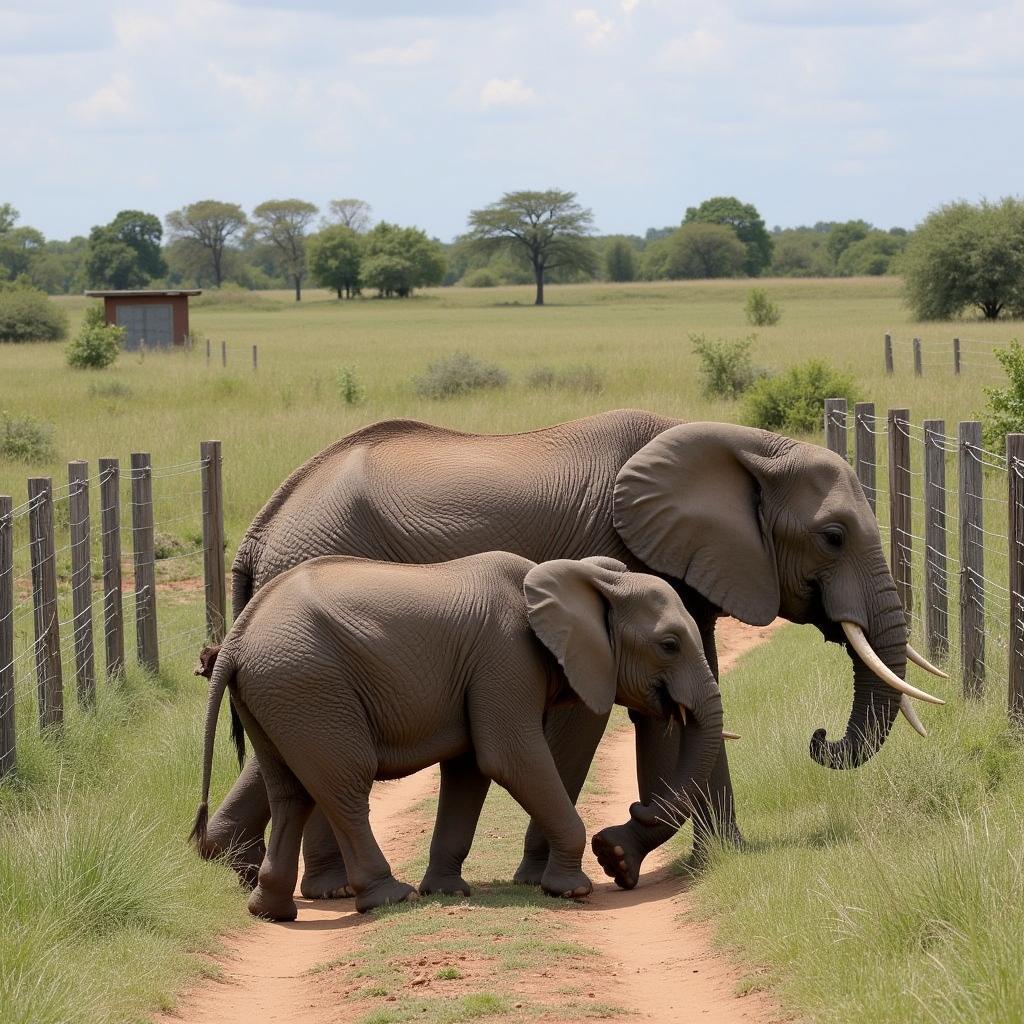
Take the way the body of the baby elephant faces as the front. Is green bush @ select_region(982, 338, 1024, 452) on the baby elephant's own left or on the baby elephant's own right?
on the baby elephant's own left

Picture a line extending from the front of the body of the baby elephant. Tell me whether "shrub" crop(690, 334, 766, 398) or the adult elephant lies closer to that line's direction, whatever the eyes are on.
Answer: the adult elephant

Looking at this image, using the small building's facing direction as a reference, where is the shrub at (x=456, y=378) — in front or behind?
in front

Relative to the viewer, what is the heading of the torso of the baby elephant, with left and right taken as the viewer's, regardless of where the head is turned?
facing to the right of the viewer

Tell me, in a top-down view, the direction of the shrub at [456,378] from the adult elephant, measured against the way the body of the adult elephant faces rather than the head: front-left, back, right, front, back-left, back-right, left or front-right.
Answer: left

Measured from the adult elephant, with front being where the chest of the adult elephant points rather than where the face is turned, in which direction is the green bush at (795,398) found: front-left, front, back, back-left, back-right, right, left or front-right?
left

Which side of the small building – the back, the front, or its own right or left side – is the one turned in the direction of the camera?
front

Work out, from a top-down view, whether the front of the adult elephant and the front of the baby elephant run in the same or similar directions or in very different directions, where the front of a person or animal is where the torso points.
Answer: same or similar directions

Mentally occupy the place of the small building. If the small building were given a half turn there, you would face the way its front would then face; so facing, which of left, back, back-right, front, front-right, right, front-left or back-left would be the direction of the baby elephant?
back

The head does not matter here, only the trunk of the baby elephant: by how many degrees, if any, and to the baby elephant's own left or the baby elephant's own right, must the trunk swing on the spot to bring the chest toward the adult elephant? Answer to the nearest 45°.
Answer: approximately 45° to the baby elephant's own left

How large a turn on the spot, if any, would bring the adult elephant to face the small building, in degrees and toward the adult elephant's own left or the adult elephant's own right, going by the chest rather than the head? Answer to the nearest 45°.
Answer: approximately 90° to the adult elephant's own left

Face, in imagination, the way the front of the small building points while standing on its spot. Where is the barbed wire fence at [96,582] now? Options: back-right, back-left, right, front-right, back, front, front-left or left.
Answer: front

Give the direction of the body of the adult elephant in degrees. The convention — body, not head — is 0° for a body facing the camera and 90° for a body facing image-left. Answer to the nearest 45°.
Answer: approximately 270°

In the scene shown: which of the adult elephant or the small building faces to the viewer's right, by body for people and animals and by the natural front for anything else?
the adult elephant

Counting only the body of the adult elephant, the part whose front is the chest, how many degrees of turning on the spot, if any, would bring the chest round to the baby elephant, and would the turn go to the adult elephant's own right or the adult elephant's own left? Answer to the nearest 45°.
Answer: approximately 135° to the adult elephant's own right

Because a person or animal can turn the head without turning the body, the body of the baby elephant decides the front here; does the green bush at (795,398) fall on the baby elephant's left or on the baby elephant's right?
on the baby elephant's left

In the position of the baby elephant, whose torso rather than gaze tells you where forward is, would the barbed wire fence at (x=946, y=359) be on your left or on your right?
on your left
